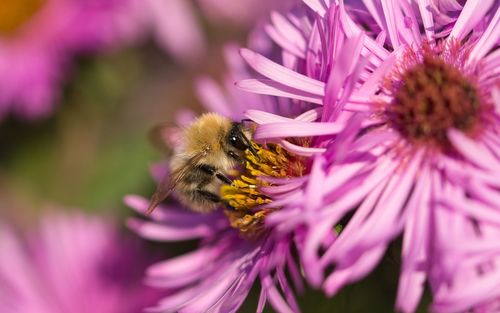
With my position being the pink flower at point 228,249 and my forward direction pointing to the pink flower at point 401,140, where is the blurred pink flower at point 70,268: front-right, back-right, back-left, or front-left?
back-left

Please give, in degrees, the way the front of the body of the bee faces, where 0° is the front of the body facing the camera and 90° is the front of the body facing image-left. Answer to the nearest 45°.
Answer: approximately 270°
